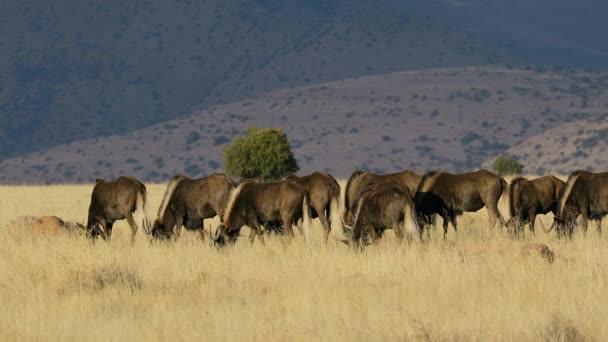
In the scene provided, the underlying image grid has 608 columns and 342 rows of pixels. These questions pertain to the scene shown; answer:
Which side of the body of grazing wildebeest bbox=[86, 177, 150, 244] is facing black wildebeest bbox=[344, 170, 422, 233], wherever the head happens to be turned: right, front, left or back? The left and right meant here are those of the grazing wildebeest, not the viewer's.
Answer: back

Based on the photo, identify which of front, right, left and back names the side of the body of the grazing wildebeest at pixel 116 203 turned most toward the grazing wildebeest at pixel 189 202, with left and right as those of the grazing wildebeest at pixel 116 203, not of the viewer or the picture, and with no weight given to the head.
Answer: back

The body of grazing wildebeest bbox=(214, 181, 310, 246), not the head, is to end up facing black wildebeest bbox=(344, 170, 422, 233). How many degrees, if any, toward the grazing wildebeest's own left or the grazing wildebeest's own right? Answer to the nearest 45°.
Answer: approximately 135° to the grazing wildebeest's own right

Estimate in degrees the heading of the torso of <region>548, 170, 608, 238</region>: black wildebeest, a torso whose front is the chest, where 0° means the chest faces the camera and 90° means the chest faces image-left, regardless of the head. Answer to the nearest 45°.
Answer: approximately 90°

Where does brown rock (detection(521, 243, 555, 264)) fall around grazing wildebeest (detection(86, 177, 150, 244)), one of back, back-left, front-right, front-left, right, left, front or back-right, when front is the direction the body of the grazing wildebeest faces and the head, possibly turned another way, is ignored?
back-left

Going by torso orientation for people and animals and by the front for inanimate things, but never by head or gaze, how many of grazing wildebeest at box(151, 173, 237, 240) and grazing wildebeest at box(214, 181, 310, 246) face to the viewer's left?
2

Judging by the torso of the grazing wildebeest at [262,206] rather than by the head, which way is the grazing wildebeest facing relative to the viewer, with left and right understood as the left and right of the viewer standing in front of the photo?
facing to the left of the viewer

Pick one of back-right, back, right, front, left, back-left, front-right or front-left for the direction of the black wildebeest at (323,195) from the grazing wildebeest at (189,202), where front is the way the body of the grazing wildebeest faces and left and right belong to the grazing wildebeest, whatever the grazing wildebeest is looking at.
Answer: back

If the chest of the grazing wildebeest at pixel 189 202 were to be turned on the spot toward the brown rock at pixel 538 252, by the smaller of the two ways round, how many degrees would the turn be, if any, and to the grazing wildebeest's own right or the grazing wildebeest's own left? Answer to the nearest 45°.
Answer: approximately 135° to the grazing wildebeest's own left

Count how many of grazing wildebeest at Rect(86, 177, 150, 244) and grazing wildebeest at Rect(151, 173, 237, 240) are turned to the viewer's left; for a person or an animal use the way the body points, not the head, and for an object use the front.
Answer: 2

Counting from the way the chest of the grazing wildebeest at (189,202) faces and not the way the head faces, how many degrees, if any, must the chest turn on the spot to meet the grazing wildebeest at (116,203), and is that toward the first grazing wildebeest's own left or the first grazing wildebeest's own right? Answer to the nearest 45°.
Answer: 0° — it already faces it

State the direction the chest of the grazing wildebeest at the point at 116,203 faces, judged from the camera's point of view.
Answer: to the viewer's left
